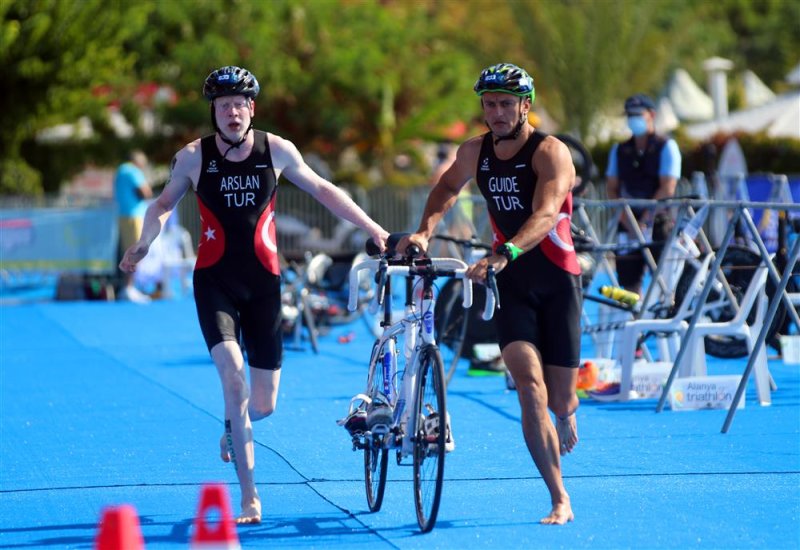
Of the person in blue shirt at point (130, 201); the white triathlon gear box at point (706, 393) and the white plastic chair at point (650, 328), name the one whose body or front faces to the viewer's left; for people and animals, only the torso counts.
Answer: the white plastic chair

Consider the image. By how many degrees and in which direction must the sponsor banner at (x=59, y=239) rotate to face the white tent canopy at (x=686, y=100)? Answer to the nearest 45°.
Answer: approximately 135° to its left

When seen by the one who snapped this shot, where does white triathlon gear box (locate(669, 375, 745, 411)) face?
facing the viewer

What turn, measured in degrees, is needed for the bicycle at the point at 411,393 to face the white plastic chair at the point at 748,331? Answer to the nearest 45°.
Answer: approximately 135° to its left

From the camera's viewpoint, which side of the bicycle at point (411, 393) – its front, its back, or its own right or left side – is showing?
front

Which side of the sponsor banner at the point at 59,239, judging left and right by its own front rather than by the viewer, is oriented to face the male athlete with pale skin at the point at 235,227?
front

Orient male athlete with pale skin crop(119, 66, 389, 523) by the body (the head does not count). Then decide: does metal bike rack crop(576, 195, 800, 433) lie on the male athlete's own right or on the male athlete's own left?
on the male athlete's own left

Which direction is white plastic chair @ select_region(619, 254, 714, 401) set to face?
to the viewer's left

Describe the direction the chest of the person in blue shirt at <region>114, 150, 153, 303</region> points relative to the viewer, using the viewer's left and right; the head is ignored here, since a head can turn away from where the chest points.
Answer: facing to the right of the viewer

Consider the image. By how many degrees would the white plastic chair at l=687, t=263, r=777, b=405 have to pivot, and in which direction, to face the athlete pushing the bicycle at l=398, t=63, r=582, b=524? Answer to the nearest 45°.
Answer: approximately 90° to its left

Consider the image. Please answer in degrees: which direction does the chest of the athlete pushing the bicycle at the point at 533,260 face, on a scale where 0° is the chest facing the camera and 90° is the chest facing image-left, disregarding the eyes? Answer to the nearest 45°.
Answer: approximately 45°

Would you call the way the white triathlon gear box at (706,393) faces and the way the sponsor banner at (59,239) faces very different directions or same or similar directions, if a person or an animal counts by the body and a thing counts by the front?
same or similar directions

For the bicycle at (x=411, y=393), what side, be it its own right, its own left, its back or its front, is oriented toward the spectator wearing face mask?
back

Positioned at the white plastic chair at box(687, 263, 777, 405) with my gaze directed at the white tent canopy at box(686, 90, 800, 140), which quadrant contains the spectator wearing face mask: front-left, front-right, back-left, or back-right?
front-left

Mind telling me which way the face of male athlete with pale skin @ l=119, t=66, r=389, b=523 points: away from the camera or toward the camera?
toward the camera

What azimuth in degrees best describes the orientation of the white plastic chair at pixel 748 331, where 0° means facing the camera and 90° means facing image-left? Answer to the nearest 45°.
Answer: approximately 90°
